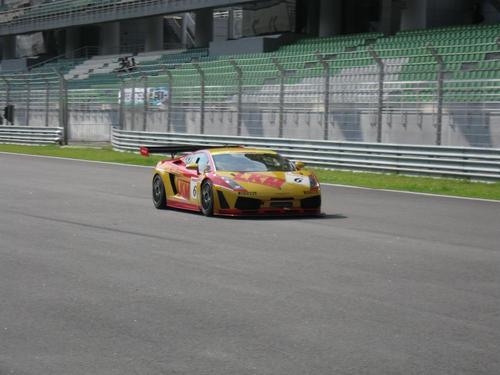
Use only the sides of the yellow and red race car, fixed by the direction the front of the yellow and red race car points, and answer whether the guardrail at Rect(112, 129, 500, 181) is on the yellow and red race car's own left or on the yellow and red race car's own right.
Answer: on the yellow and red race car's own left

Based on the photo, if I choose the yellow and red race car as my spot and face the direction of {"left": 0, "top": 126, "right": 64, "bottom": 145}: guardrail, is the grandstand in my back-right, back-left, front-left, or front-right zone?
front-right

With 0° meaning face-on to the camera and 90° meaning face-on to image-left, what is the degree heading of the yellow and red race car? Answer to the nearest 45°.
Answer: approximately 315°

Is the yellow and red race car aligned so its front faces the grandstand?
no

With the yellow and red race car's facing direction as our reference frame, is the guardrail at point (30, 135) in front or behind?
behind
